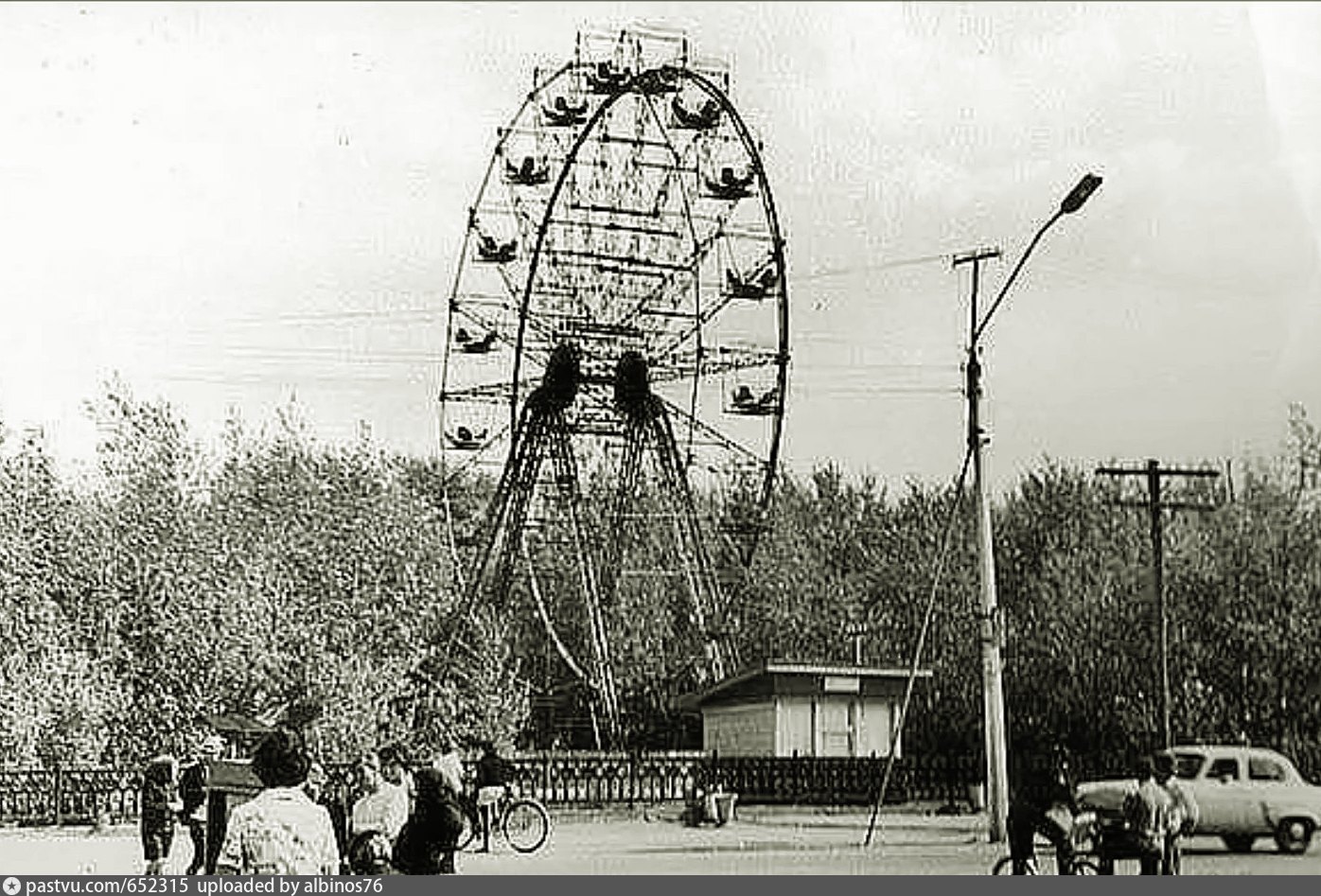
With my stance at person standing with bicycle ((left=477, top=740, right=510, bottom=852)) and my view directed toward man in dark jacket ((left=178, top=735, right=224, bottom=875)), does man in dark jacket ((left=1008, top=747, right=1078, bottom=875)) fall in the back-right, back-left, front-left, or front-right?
back-left

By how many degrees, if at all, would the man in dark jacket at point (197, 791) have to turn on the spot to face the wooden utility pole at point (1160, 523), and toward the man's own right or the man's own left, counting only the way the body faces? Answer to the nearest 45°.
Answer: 0° — they already face it
